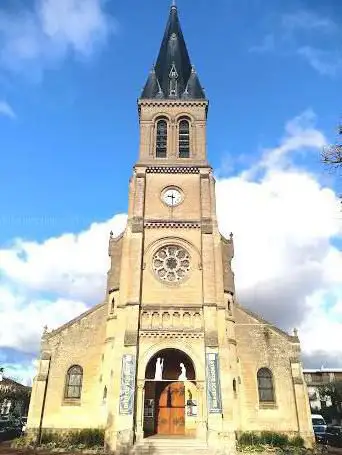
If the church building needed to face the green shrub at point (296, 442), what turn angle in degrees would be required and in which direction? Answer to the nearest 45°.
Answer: approximately 90° to its left

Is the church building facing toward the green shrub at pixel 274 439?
no

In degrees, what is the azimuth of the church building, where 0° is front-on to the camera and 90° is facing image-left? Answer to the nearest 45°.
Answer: approximately 0°

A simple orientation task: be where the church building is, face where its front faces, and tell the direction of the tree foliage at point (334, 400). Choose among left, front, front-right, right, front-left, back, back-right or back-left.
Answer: back-left

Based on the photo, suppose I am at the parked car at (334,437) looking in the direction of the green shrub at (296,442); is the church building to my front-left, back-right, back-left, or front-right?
front-right

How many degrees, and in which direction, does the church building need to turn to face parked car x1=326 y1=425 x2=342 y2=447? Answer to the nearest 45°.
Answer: approximately 135° to its left
